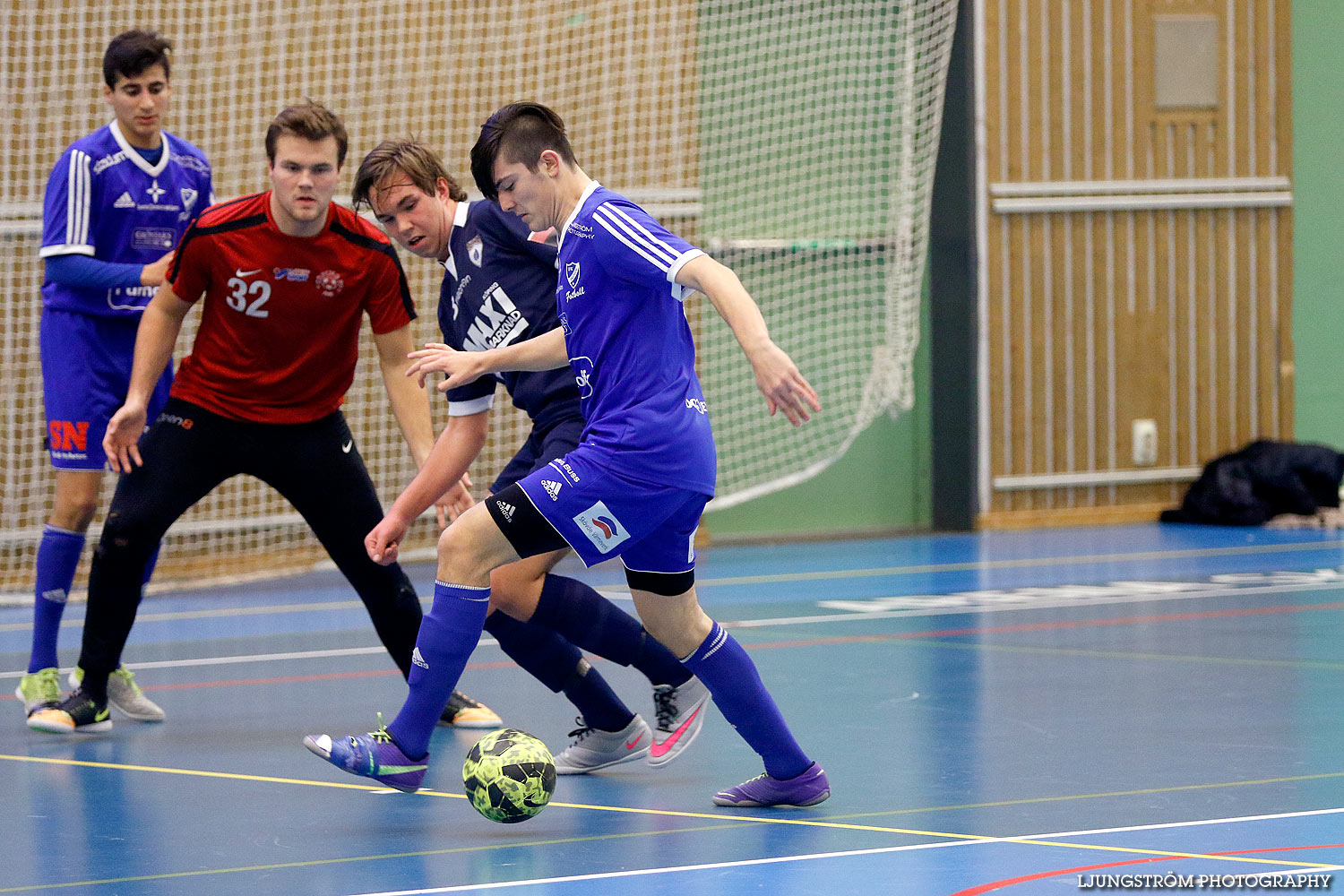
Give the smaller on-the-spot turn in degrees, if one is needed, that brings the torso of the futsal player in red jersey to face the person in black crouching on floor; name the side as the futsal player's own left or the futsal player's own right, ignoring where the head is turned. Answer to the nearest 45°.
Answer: approximately 135° to the futsal player's own left

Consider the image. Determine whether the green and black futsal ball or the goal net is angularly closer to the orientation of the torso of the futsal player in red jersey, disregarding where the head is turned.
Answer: the green and black futsal ball

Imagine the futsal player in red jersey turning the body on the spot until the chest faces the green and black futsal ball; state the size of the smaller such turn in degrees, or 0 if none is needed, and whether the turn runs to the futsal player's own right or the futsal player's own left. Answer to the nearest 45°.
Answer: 0° — they already face it

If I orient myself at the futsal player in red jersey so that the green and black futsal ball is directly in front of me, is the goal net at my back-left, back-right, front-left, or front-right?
back-left

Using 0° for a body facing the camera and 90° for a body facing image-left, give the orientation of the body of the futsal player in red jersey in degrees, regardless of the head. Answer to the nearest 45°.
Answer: approximately 0°

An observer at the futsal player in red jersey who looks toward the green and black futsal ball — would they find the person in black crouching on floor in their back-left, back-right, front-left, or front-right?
back-left

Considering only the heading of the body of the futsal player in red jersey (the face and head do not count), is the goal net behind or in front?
behind

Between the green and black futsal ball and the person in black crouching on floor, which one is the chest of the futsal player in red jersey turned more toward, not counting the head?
the green and black futsal ball

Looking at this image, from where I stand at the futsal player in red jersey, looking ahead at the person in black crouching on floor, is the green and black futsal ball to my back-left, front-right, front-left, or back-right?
back-right
